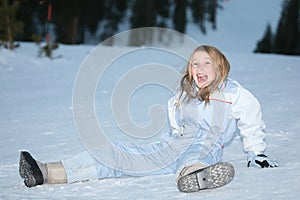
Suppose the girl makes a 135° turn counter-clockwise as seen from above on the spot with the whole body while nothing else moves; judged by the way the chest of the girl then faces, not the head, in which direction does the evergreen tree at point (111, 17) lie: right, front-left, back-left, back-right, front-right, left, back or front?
left

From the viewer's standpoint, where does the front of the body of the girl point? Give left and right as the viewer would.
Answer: facing the viewer and to the left of the viewer

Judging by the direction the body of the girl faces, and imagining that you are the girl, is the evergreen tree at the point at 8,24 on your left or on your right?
on your right

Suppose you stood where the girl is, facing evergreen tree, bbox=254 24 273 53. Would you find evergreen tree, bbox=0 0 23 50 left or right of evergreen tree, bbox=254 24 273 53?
left

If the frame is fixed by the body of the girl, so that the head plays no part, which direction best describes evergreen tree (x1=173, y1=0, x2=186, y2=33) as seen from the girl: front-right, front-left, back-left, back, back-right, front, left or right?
back-right

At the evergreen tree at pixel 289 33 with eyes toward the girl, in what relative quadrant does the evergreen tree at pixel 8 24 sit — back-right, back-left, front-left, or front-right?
front-right

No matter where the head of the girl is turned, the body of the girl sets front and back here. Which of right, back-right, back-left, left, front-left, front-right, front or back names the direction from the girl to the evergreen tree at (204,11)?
back-right

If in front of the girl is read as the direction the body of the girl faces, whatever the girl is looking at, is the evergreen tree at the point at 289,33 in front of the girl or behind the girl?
behind
